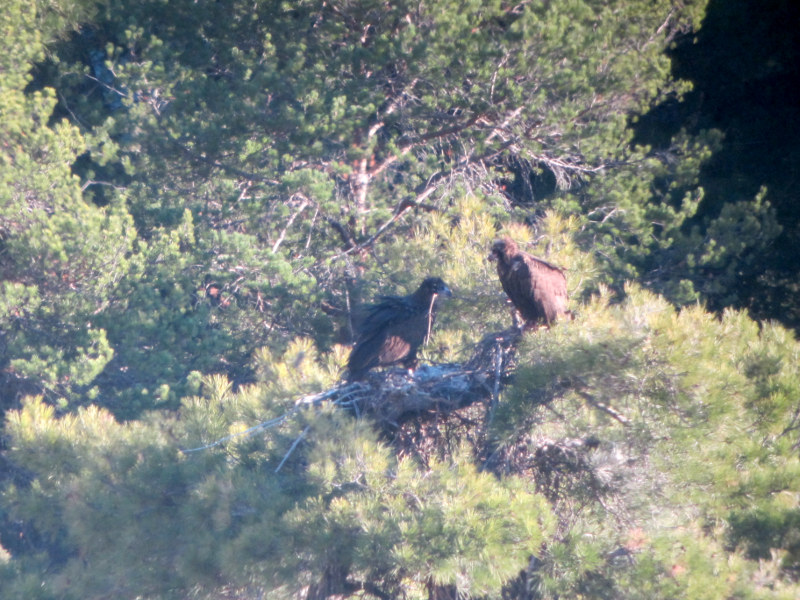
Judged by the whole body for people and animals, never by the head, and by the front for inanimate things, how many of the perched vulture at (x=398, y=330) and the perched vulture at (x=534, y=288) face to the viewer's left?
1

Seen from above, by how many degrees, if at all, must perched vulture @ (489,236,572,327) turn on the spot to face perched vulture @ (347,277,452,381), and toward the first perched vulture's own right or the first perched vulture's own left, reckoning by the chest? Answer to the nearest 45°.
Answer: approximately 45° to the first perched vulture's own right

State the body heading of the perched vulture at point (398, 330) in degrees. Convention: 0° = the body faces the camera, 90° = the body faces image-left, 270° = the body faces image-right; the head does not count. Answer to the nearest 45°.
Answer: approximately 270°

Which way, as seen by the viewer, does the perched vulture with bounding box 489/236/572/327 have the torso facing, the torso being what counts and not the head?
to the viewer's left

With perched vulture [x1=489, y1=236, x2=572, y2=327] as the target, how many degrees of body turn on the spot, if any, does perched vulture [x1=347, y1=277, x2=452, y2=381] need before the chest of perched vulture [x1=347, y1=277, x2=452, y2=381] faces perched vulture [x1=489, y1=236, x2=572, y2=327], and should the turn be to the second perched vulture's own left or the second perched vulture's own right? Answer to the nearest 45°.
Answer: approximately 45° to the second perched vulture's own right

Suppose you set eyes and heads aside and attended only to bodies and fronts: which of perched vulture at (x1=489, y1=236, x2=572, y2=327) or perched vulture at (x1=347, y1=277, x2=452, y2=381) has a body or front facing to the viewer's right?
perched vulture at (x1=347, y1=277, x2=452, y2=381)

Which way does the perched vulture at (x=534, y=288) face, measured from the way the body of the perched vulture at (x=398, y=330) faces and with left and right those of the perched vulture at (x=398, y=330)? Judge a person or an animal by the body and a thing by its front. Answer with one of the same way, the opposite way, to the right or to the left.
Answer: the opposite way
